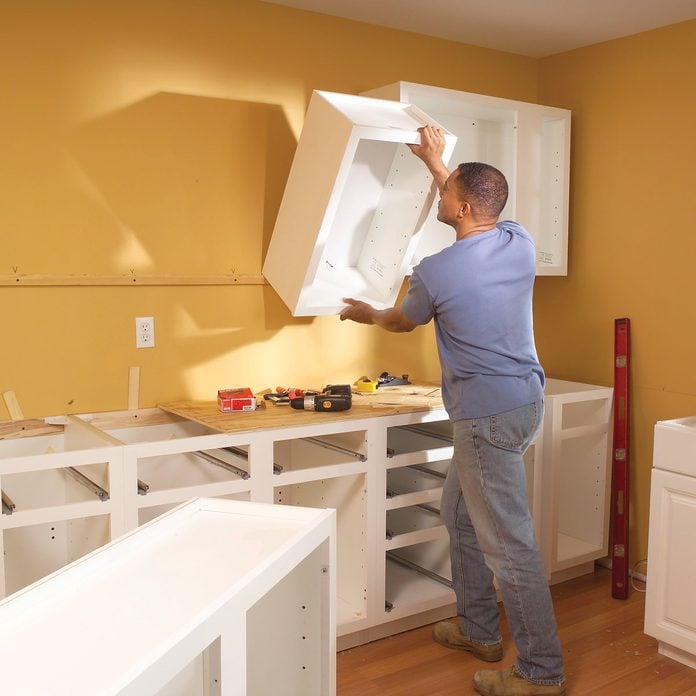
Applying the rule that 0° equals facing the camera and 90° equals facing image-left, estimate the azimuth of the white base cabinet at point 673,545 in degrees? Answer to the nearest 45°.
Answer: approximately 45°

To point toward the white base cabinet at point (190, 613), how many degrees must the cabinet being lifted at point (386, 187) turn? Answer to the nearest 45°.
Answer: approximately 45° to its right

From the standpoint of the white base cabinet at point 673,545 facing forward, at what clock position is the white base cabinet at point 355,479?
the white base cabinet at point 355,479 is roughly at 1 o'clock from the white base cabinet at point 673,545.

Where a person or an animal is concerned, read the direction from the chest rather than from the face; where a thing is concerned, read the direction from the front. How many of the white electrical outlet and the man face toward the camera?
1

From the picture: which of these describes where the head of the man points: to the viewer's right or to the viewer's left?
to the viewer's left

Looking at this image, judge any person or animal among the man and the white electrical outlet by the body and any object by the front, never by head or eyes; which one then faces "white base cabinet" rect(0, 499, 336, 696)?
the white electrical outlet

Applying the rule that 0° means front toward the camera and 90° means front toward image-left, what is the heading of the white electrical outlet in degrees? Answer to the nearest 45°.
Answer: approximately 0°

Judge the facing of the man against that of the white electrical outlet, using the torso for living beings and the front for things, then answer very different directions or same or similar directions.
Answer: very different directions
